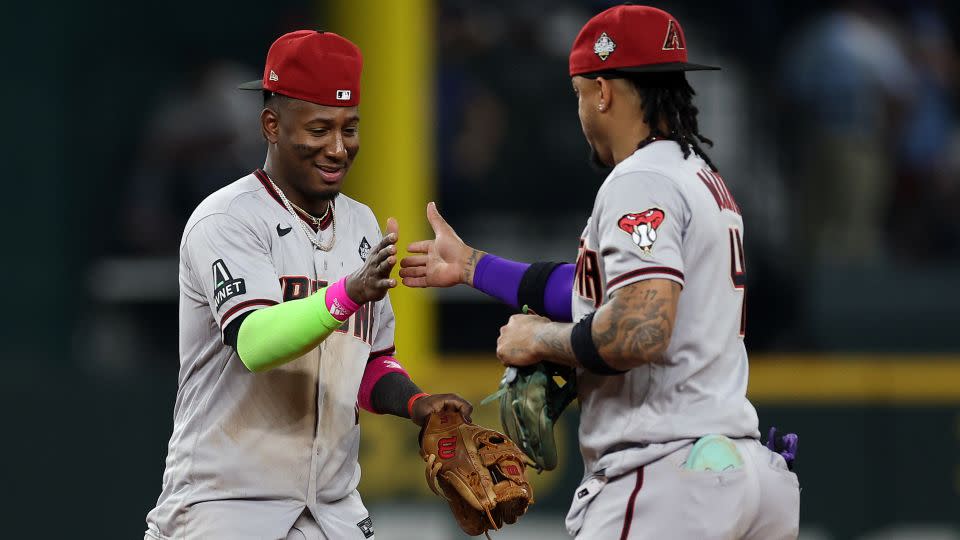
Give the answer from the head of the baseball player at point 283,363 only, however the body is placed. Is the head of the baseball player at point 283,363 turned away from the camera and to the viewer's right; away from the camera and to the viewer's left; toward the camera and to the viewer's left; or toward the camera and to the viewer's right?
toward the camera and to the viewer's right

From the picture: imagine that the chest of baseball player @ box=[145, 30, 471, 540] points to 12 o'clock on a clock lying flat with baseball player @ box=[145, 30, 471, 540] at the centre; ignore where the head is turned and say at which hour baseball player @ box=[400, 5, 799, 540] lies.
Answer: baseball player @ box=[400, 5, 799, 540] is roughly at 11 o'clock from baseball player @ box=[145, 30, 471, 540].

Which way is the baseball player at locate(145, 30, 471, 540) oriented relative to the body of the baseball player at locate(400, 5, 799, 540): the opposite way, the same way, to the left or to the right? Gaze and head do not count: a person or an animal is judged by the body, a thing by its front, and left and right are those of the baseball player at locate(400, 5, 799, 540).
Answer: the opposite way

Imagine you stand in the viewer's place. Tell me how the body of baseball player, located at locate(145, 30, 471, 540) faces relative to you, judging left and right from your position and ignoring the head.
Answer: facing the viewer and to the right of the viewer

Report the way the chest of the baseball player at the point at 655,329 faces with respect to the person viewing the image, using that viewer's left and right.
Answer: facing away from the viewer and to the left of the viewer

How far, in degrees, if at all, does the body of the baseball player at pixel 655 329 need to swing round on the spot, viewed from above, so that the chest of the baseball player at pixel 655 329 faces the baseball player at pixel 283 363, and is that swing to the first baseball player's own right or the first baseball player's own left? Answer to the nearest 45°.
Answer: approximately 45° to the first baseball player's own left
